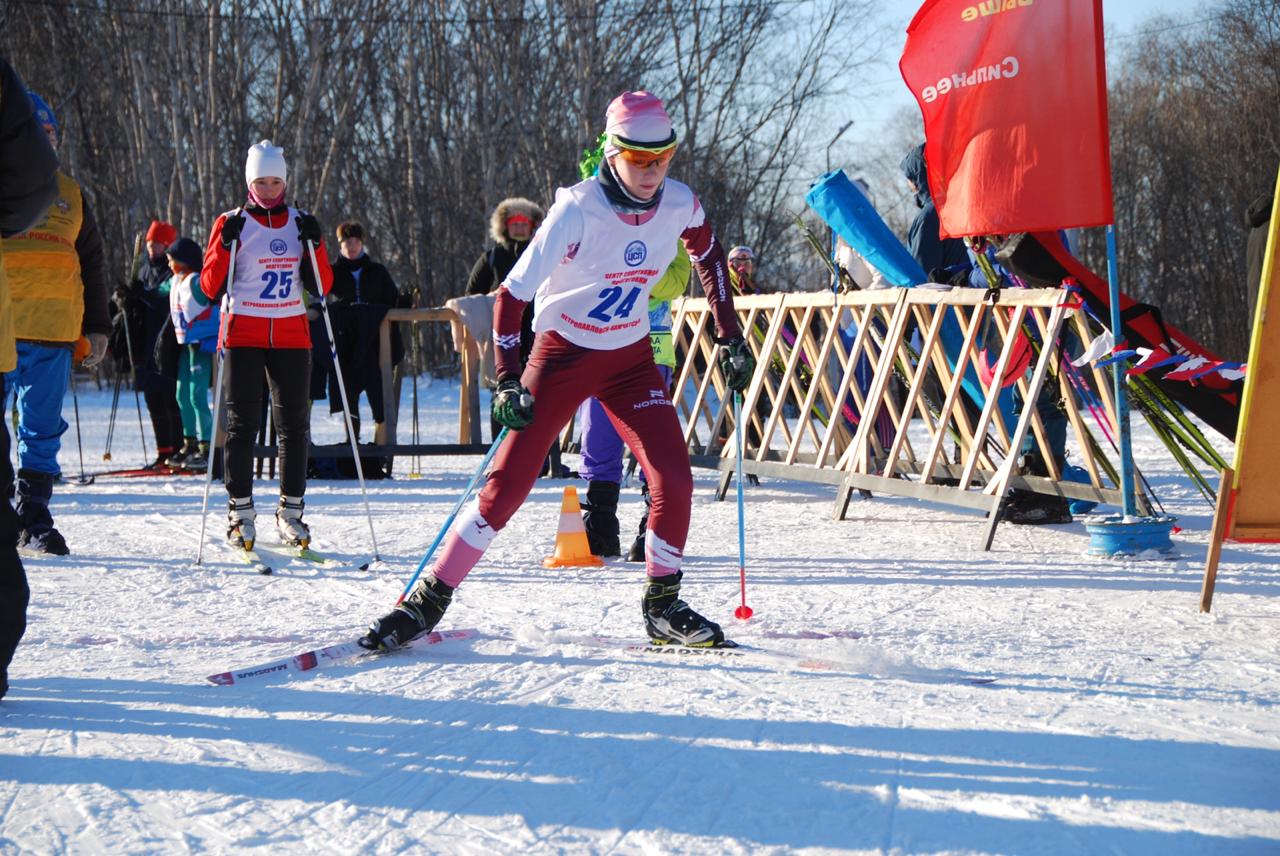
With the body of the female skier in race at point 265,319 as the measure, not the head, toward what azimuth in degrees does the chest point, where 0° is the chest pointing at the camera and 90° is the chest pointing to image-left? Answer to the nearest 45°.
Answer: approximately 0°

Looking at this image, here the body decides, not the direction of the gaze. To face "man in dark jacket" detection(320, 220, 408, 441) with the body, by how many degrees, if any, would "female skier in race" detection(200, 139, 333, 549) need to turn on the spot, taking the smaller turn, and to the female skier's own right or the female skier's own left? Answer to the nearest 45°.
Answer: approximately 180°

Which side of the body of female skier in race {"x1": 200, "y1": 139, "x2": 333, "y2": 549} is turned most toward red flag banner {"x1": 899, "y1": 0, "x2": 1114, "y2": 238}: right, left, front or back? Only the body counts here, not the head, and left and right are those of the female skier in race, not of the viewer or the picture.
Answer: left

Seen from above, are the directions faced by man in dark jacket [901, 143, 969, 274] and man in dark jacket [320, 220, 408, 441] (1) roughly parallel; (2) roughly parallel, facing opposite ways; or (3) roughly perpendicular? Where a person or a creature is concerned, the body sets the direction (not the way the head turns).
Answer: roughly perpendicular

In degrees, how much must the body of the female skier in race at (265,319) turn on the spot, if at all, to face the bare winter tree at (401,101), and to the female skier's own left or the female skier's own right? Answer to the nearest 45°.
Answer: approximately 180°

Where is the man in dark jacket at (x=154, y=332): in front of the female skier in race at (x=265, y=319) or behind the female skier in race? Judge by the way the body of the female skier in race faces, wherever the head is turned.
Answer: behind

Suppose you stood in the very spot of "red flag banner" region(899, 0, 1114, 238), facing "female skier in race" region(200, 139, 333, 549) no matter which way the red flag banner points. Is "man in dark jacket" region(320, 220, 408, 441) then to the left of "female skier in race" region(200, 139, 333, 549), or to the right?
right

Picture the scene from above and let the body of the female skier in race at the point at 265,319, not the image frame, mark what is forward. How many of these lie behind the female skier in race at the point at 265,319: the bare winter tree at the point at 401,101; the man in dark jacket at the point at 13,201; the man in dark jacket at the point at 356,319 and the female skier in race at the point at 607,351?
2
